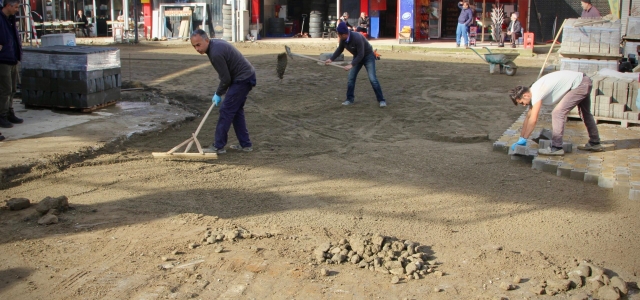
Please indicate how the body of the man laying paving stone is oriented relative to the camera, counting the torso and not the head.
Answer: to the viewer's left

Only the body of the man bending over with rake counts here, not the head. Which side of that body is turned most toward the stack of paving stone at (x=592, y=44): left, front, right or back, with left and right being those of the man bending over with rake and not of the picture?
back

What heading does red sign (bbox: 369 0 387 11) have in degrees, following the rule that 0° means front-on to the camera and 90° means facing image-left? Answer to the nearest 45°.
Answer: approximately 0°

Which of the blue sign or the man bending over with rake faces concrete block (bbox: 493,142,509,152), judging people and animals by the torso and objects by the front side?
the blue sign

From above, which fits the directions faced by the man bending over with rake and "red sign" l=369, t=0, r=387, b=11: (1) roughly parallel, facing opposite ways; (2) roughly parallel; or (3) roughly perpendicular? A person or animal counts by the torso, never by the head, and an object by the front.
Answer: roughly perpendicular

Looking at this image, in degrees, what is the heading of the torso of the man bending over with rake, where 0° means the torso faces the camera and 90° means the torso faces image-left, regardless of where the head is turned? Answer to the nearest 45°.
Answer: approximately 90°

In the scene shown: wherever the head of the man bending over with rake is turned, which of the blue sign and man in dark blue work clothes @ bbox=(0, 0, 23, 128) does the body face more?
the man in dark blue work clothes

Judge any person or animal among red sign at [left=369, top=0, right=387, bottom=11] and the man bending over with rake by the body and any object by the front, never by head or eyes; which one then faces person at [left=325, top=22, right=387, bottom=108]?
the red sign

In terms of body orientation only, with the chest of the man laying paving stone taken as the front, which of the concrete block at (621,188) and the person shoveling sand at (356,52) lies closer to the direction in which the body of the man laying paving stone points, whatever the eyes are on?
the person shoveling sand
